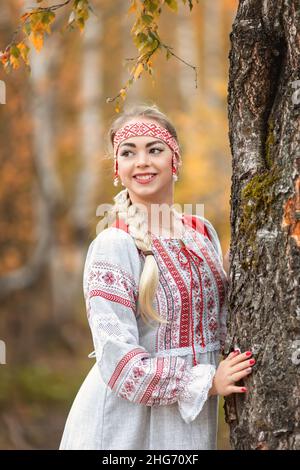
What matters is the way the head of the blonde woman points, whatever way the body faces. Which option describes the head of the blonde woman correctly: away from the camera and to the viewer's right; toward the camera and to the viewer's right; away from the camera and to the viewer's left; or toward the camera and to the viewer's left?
toward the camera and to the viewer's left

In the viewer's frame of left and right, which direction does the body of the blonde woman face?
facing the viewer and to the right of the viewer
